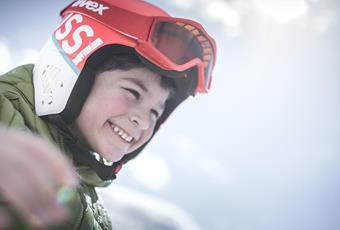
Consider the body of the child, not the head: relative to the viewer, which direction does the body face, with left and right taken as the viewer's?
facing the viewer and to the right of the viewer
